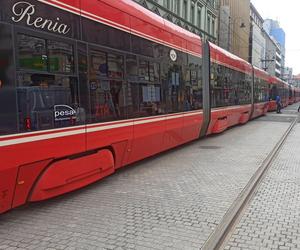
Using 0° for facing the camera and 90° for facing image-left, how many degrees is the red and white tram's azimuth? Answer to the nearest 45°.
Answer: approximately 45°
